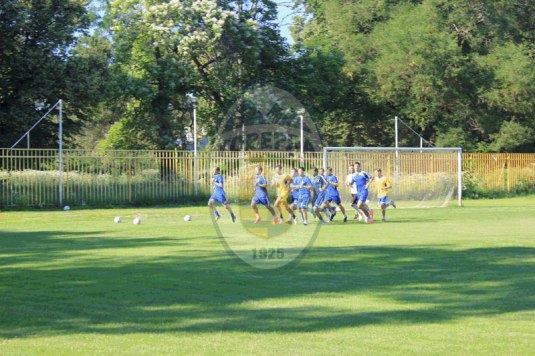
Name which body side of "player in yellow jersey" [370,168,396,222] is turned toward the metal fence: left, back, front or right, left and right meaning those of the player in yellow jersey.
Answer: right

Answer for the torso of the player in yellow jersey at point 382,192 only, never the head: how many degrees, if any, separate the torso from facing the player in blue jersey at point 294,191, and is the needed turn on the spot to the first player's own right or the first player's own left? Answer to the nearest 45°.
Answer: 0° — they already face them

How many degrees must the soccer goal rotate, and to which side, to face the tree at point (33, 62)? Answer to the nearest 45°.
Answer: approximately 90° to its right

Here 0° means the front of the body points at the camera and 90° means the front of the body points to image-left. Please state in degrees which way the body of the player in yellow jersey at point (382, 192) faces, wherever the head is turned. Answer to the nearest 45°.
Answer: approximately 45°

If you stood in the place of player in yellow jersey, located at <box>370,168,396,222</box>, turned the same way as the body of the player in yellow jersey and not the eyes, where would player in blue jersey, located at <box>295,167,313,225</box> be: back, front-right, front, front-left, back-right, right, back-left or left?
front

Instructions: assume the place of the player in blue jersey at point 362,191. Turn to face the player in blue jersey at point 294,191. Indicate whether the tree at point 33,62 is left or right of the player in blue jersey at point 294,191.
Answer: right

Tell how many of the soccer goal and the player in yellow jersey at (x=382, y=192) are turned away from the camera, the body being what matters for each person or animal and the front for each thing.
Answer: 0

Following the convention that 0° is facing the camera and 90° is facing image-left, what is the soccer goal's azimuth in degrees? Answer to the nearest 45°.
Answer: approximately 0°

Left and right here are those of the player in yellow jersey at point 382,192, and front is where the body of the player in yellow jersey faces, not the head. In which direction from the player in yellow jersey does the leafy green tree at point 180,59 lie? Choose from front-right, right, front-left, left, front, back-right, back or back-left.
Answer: right

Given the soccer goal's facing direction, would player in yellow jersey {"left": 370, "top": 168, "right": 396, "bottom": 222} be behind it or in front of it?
in front

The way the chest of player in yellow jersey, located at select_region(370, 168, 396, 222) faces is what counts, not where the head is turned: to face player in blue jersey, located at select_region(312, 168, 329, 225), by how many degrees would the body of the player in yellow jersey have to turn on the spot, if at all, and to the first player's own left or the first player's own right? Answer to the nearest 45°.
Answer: approximately 45° to the first player's own right
